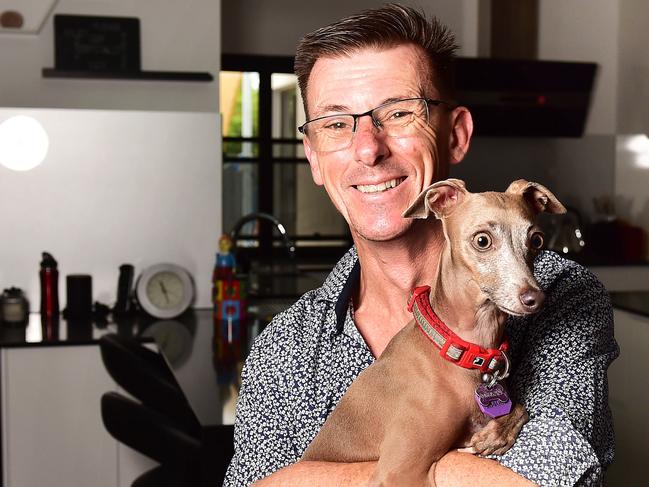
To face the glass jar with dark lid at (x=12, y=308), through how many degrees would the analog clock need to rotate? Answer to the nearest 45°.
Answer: approximately 90° to its right

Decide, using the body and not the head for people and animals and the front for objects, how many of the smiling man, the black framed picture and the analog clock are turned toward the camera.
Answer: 3

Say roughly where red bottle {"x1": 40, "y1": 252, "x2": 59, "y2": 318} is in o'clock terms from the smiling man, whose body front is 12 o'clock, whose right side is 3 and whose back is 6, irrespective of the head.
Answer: The red bottle is roughly at 5 o'clock from the smiling man.

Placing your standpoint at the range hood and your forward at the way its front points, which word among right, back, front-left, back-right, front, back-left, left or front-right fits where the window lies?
right

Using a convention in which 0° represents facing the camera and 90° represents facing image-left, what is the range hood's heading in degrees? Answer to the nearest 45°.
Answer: approximately 0°

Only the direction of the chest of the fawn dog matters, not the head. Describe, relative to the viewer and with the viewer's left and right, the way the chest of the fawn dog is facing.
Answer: facing the viewer and to the right of the viewer

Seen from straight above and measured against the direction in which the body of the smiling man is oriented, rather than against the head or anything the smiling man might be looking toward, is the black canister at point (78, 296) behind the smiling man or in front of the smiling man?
behind

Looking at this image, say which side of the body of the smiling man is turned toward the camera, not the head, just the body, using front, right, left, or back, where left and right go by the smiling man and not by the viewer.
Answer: front

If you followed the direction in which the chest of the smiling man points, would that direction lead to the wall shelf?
no

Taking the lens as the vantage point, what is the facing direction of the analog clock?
facing the viewer

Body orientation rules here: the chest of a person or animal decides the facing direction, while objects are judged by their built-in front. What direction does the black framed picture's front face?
toward the camera
